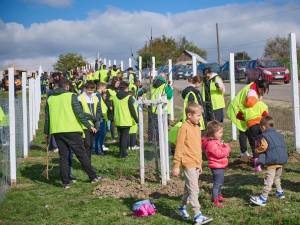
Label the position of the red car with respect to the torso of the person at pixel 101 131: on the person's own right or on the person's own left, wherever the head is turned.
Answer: on the person's own left

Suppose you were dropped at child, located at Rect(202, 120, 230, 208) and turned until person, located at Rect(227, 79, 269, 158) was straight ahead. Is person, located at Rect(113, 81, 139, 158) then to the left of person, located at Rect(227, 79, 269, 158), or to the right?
left

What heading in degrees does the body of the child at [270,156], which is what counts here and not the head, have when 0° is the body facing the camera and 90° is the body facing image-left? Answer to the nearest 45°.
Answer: approximately 135°

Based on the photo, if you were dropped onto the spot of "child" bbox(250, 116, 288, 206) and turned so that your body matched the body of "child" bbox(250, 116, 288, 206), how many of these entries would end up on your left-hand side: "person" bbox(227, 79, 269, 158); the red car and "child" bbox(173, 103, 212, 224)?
1
